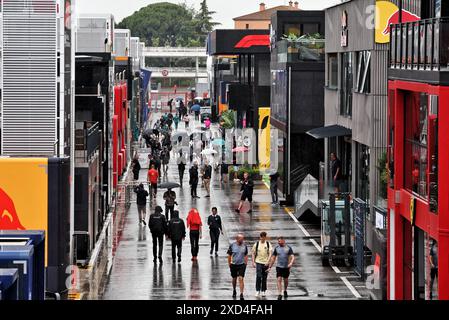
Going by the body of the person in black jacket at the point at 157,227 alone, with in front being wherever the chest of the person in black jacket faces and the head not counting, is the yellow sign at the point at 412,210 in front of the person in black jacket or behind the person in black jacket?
behind

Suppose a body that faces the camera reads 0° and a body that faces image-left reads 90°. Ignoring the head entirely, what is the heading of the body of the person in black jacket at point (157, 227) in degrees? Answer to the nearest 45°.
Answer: approximately 180°

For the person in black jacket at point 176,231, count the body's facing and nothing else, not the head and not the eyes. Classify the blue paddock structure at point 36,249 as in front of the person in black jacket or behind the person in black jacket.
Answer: behind

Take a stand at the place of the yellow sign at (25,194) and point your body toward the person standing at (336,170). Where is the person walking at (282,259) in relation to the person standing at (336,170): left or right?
right

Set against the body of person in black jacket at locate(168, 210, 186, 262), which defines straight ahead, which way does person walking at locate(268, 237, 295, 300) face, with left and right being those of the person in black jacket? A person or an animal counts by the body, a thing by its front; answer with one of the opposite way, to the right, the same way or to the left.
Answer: the opposite way

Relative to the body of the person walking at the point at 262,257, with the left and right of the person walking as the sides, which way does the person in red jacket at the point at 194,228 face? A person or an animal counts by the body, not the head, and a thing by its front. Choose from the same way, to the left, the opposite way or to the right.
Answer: the opposite way

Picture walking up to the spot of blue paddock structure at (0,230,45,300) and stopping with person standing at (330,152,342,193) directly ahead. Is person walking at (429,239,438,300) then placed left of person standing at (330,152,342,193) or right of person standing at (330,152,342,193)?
right

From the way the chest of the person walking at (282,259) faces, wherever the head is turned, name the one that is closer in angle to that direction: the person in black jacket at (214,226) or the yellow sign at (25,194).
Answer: the yellow sign

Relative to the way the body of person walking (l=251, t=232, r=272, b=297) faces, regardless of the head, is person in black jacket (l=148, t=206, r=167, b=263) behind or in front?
behind
